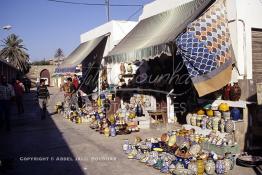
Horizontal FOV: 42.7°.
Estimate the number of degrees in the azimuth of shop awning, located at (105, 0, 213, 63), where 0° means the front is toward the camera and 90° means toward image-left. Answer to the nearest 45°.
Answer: approximately 45°

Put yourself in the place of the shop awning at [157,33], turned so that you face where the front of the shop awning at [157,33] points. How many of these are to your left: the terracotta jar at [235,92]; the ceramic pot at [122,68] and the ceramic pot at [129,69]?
1

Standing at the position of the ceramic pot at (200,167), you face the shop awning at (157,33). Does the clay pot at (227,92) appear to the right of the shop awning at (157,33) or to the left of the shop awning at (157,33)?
right

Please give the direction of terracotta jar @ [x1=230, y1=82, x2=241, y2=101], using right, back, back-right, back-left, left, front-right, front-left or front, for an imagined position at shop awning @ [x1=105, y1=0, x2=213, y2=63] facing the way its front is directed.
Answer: left

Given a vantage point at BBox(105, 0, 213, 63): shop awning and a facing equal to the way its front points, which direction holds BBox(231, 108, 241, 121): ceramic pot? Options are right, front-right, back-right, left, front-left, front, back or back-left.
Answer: left

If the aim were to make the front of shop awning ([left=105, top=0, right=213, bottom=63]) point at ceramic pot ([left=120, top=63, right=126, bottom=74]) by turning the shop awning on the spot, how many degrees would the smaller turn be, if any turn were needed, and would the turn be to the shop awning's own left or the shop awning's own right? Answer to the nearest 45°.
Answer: approximately 135° to the shop awning's own right
